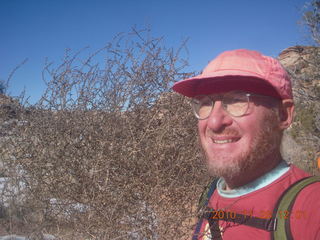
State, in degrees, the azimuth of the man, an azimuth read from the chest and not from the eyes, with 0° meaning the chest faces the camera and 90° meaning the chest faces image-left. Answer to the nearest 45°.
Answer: approximately 45°

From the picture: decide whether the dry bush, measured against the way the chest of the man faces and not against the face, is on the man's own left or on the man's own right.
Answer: on the man's own right
